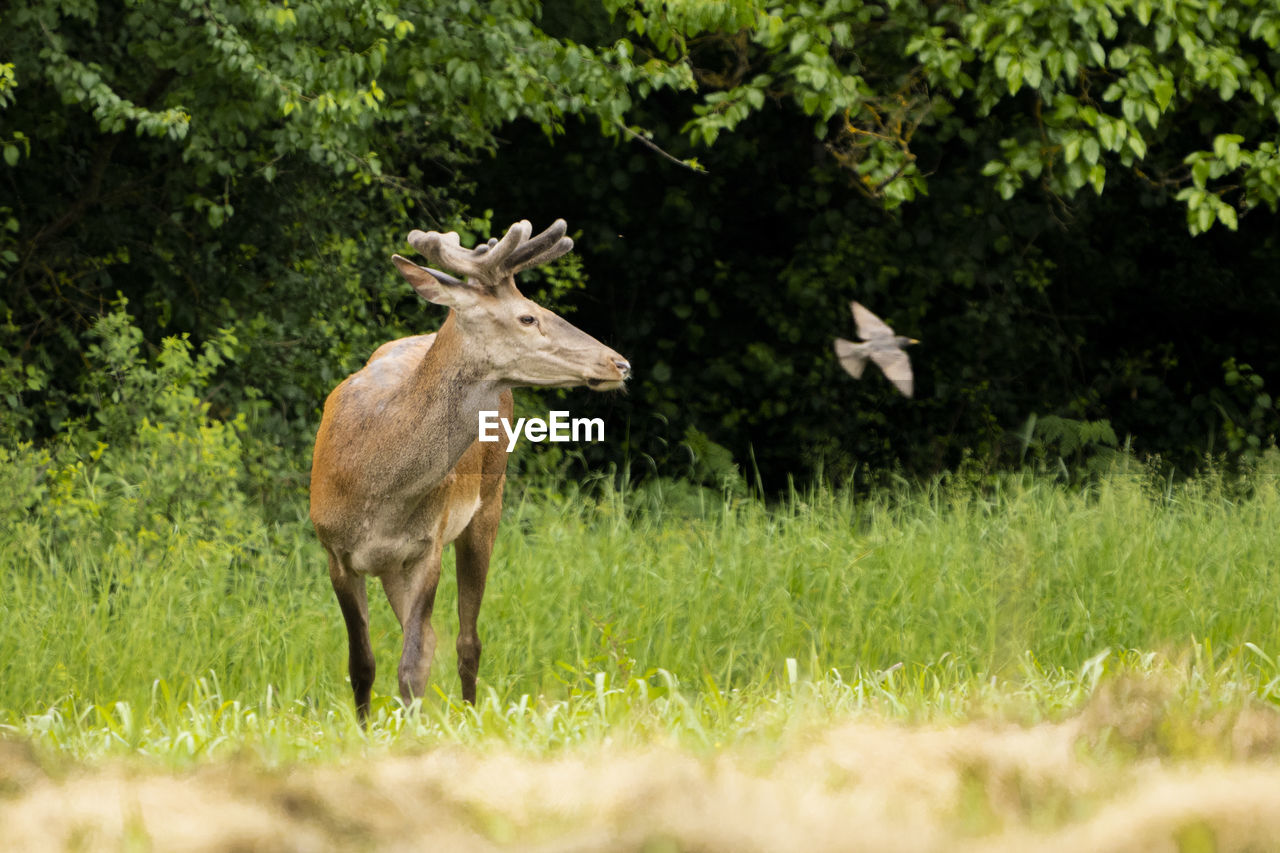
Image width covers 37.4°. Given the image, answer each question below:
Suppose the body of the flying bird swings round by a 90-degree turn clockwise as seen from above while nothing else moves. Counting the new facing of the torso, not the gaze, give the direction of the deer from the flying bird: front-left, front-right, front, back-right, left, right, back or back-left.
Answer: front-right

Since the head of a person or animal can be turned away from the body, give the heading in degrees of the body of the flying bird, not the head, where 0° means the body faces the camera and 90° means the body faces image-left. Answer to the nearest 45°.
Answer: approximately 270°
